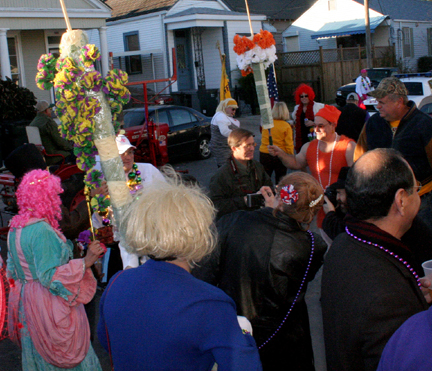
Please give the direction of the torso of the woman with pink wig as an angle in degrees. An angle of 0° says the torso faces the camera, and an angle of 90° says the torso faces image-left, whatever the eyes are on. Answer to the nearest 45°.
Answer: approximately 225°

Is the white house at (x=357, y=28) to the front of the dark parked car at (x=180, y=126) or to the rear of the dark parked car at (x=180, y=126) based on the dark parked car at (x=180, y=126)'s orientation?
to the rear

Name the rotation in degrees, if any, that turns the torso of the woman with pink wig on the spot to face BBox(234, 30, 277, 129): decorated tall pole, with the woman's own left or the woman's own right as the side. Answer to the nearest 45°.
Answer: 0° — they already face it

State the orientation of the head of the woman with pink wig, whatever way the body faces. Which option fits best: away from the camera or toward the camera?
away from the camera

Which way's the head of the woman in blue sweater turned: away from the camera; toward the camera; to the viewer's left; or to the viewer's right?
away from the camera

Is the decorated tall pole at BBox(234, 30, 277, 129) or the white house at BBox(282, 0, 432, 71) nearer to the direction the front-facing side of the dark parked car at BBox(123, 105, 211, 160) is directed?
the decorated tall pole

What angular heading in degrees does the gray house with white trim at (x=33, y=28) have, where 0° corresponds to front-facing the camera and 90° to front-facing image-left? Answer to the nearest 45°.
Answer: approximately 0°

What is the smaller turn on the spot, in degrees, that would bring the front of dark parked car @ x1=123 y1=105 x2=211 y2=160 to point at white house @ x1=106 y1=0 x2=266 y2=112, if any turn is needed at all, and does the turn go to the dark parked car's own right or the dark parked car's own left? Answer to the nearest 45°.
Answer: approximately 135° to the dark parked car's own right

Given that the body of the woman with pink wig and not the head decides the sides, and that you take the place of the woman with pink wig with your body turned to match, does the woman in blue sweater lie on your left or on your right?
on your right

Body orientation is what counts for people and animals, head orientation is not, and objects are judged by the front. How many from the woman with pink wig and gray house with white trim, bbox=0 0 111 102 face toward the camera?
1
